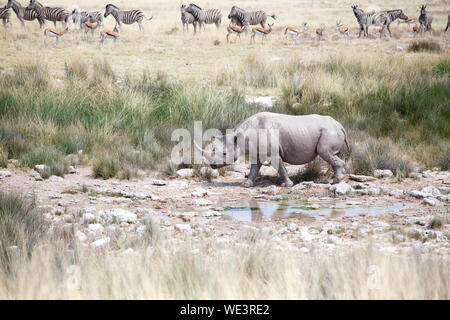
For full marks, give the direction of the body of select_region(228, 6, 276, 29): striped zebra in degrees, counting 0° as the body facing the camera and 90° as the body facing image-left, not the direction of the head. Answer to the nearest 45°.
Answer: approximately 90°

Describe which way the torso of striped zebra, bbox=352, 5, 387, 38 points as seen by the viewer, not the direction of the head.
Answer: to the viewer's left

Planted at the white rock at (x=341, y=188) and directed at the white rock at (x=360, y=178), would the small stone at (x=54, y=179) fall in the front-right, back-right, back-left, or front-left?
back-left

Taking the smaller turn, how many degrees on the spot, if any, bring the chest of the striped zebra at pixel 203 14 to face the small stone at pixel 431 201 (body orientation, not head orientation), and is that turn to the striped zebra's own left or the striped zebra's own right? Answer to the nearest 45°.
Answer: approximately 90° to the striped zebra's own left

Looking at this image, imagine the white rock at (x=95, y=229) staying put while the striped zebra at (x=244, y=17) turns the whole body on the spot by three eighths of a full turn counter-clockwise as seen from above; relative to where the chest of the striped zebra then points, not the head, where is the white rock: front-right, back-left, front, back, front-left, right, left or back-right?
front-right

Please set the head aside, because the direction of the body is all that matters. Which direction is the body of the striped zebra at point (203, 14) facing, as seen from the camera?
to the viewer's left

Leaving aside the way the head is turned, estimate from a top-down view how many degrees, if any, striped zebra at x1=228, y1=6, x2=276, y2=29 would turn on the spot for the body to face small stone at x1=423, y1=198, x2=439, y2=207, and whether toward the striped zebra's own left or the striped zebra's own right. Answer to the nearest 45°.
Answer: approximately 90° to the striped zebra's own left
